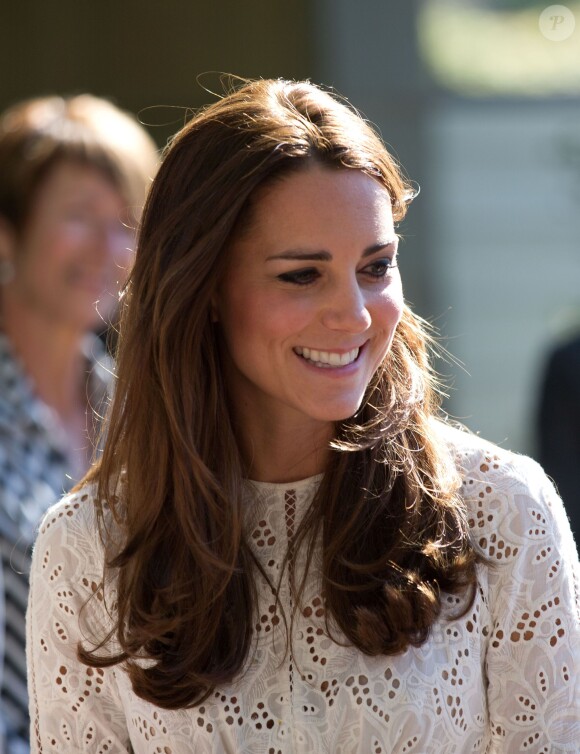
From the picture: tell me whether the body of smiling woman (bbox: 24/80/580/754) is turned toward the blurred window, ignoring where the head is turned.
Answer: no

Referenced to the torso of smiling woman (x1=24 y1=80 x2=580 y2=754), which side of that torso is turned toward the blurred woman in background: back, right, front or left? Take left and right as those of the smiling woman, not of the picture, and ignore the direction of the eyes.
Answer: back

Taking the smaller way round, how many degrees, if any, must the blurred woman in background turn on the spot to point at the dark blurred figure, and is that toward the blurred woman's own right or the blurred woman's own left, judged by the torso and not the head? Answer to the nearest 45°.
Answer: approximately 45° to the blurred woman's own left

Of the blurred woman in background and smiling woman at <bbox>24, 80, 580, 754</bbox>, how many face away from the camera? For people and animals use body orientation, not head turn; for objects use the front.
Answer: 0

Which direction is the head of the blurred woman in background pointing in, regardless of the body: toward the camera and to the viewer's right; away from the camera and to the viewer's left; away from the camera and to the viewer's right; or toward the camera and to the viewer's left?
toward the camera and to the viewer's right

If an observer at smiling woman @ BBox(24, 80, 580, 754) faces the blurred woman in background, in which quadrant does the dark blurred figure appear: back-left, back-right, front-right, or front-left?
front-right

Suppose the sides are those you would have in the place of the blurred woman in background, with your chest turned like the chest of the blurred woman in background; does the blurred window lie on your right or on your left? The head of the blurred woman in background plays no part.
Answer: on your left

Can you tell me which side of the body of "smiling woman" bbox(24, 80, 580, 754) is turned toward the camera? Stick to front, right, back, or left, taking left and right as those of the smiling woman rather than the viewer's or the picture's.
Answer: front

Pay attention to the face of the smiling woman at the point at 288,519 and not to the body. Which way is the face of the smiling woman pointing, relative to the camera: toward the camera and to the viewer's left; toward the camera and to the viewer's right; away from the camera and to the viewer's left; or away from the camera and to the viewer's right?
toward the camera and to the viewer's right

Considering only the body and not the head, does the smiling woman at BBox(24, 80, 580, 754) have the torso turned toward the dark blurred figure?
no

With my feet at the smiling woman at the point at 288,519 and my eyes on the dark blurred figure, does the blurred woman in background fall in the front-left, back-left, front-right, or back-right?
front-left
